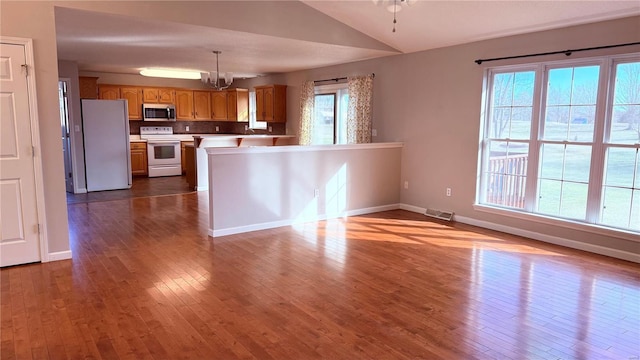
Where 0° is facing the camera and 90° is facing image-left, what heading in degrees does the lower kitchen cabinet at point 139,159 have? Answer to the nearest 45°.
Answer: approximately 0°

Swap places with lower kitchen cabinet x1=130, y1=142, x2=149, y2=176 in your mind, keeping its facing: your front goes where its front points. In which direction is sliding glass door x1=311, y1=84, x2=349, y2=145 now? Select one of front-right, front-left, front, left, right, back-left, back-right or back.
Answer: front-left

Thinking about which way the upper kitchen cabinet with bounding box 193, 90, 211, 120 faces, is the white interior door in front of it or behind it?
in front

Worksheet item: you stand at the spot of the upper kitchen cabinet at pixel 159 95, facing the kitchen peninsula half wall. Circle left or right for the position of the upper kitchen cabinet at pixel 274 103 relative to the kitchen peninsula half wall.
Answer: left

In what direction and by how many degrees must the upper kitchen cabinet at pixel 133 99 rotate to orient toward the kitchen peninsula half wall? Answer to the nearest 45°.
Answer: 0° — it already faces it

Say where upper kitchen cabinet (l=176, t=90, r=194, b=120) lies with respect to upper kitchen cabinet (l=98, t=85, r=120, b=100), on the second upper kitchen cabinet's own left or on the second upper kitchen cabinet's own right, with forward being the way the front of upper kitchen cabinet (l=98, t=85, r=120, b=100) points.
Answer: on the second upper kitchen cabinet's own left

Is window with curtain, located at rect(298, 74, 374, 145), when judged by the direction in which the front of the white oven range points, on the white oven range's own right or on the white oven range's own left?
on the white oven range's own left

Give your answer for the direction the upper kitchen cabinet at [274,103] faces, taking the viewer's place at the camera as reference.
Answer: facing the viewer and to the left of the viewer

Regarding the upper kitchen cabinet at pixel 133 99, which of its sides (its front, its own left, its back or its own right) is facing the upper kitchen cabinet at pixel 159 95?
left

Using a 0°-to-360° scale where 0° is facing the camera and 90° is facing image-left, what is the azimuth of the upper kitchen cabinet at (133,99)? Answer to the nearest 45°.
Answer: approximately 0°

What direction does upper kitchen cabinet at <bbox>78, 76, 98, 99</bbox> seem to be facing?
toward the camera

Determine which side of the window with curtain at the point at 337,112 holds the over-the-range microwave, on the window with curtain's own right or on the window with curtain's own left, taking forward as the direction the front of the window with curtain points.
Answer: on the window with curtain's own right
